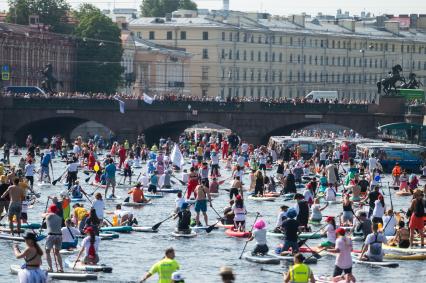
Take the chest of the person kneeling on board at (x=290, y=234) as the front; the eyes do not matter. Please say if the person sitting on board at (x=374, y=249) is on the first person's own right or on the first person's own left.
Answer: on the first person's own right

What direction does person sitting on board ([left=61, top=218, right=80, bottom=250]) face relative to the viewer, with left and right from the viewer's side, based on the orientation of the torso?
facing away from the viewer

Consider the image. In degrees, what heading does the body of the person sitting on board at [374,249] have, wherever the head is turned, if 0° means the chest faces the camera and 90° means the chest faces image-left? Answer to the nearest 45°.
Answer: approximately 180°

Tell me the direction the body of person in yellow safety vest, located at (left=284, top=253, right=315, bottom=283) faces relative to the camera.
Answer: away from the camera

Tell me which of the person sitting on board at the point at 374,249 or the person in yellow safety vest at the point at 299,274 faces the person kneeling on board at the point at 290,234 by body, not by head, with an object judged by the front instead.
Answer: the person in yellow safety vest

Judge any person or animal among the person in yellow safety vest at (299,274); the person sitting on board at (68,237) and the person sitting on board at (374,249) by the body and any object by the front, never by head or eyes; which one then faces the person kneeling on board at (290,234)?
the person in yellow safety vest

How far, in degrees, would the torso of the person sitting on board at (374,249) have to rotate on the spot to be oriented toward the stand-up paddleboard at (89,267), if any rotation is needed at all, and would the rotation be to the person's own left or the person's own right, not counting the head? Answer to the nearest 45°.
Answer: approximately 90° to the person's own left

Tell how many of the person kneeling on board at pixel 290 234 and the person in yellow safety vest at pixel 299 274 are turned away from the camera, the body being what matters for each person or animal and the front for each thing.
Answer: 2

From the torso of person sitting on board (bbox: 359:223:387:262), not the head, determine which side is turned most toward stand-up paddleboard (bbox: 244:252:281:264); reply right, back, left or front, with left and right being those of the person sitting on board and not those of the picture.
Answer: left

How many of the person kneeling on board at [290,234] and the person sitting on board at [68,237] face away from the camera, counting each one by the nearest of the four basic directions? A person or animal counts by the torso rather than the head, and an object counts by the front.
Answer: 2

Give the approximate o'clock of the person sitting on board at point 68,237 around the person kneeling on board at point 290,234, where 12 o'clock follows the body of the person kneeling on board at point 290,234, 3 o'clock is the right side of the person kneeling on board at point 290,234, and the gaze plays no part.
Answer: the person sitting on board at point 68,237 is roughly at 9 o'clock from the person kneeling on board at point 290,234.

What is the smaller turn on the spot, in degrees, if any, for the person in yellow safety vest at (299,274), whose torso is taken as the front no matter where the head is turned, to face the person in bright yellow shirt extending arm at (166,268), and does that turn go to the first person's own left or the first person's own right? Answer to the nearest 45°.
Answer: approximately 90° to the first person's own left

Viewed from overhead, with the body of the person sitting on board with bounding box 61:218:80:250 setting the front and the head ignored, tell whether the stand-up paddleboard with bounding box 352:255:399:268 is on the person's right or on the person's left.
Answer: on the person's right
